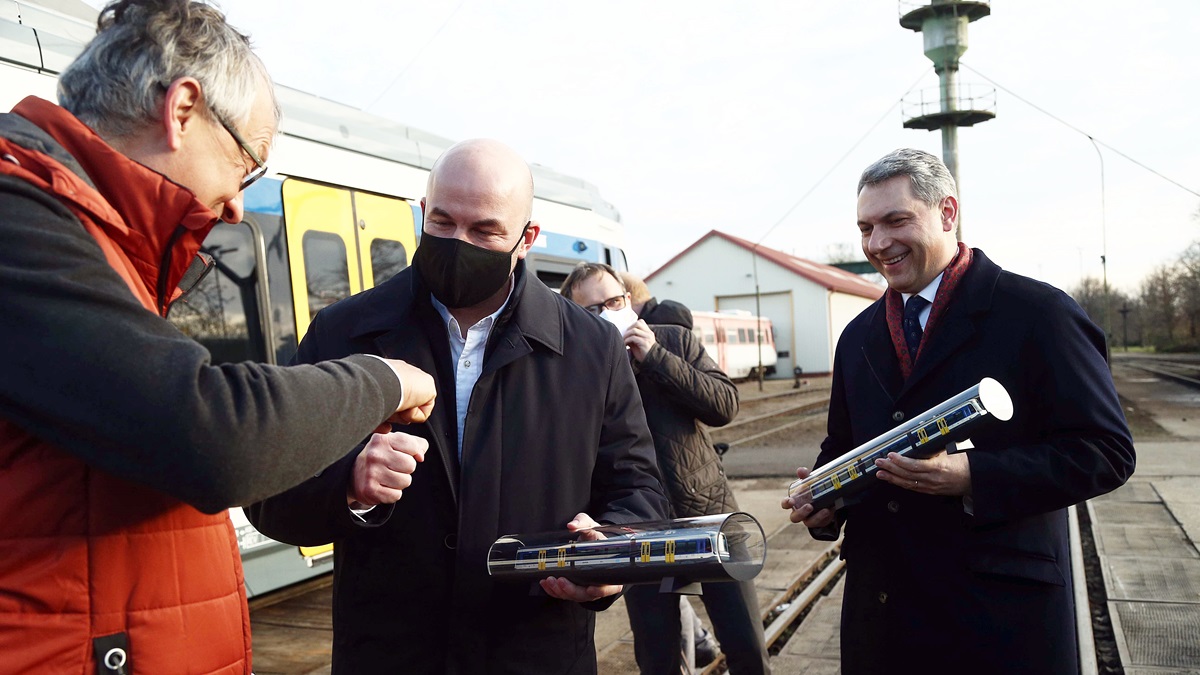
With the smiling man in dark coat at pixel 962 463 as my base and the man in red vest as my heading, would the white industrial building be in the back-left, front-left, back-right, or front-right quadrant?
back-right

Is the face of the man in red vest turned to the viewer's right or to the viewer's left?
to the viewer's right

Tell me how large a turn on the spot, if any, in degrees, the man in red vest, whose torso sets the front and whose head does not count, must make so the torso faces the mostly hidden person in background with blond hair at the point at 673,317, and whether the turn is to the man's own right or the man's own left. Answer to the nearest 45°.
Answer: approximately 45° to the man's own left

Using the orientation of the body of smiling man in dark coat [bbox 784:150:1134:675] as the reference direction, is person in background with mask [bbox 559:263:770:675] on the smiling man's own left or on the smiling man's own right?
on the smiling man's own right

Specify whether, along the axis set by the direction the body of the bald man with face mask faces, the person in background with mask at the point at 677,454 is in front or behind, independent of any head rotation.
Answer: behind

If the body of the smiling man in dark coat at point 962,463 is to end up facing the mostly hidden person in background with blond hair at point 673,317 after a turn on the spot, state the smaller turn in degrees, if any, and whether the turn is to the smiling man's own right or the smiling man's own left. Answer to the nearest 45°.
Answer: approximately 90° to the smiling man's own right

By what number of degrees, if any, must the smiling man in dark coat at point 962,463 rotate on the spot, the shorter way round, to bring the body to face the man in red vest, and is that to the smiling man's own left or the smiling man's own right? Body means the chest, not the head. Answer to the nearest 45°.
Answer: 0° — they already face them

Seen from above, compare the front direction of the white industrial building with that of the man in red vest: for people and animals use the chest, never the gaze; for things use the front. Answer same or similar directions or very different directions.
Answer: very different directions

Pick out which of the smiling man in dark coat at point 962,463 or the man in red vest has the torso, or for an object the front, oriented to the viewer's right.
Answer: the man in red vest

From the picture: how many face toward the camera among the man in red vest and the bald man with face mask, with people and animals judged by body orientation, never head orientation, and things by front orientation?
1

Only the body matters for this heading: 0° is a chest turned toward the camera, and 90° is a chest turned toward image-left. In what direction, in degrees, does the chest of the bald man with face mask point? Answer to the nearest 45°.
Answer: approximately 0°

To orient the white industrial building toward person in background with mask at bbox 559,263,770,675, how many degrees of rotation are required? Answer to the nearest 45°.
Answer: approximately 45° to its left

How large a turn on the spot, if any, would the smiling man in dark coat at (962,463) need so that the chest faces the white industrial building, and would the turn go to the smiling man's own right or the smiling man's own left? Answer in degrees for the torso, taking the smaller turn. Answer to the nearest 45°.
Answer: approximately 135° to the smiling man's own right

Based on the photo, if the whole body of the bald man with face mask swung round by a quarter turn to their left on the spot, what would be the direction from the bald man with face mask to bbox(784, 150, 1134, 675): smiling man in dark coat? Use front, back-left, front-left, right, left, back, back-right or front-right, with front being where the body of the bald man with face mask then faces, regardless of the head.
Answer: front

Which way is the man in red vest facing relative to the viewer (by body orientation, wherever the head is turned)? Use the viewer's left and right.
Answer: facing to the right of the viewer
